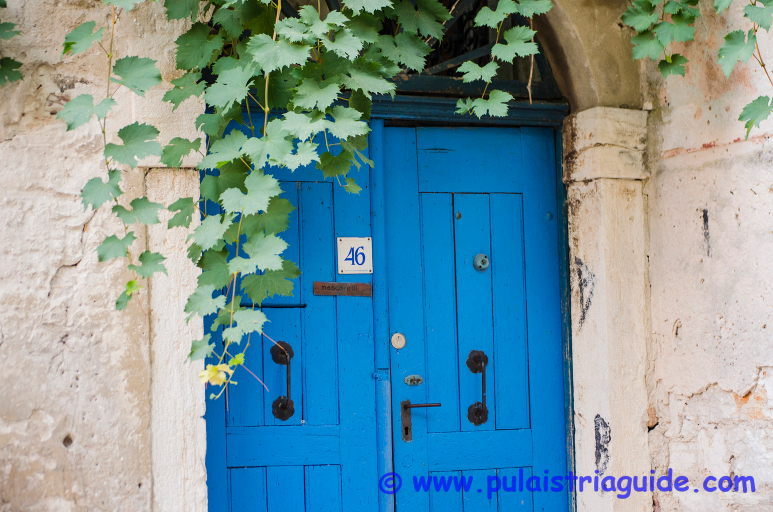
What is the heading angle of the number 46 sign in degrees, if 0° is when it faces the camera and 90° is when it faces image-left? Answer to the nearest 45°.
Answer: approximately 0°
